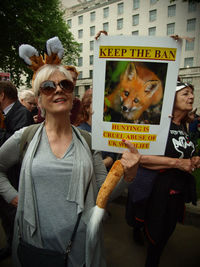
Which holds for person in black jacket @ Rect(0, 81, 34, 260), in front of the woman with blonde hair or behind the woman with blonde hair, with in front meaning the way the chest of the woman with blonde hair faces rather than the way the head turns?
behind

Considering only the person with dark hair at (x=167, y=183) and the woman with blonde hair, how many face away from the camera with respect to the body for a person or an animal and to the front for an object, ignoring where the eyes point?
0

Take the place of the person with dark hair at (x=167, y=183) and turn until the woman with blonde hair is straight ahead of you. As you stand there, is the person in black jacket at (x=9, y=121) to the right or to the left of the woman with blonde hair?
right

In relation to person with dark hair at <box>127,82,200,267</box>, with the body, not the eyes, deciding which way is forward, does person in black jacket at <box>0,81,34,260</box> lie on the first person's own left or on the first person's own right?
on the first person's own right

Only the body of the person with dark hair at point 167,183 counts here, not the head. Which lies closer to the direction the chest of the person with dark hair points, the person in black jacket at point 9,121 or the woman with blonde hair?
the woman with blonde hair

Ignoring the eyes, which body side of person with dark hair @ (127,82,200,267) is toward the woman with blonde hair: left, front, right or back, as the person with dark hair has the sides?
right

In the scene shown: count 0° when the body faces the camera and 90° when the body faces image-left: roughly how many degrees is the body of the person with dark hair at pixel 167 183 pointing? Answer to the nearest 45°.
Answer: approximately 315°

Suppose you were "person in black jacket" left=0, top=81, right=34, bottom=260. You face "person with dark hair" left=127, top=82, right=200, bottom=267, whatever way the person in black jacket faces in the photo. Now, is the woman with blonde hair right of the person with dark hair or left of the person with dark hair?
right

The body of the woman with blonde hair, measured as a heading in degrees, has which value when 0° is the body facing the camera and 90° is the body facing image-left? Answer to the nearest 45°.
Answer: approximately 0°

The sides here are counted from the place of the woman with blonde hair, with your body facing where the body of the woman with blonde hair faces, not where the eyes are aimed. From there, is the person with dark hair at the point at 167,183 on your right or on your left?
on your left
